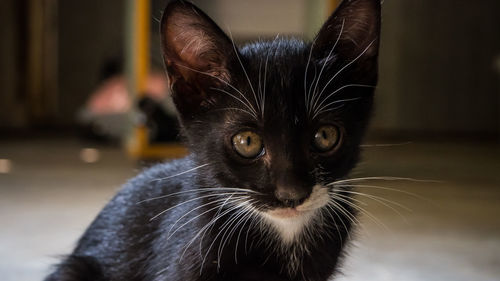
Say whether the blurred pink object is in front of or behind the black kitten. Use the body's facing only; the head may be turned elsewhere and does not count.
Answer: behind

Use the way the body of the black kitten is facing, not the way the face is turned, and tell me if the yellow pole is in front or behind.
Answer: behind

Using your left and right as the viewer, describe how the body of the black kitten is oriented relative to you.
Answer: facing the viewer and to the right of the viewer
